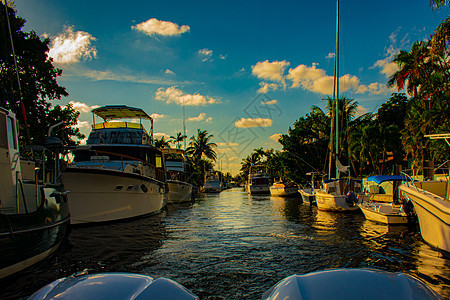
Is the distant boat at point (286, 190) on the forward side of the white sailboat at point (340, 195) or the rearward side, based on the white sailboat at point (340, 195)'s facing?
on the forward side

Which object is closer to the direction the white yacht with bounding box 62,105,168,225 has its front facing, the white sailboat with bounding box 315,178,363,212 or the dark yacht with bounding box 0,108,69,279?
the dark yacht

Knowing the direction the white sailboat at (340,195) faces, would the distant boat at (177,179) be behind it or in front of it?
in front

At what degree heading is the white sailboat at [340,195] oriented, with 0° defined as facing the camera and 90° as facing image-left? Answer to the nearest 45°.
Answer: approximately 135°

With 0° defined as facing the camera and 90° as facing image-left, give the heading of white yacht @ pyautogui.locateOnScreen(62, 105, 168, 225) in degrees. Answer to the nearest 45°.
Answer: approximately 45°

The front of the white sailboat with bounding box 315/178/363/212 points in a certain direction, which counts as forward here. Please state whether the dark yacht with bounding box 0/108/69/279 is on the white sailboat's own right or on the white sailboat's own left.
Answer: on the white sailboat's own left

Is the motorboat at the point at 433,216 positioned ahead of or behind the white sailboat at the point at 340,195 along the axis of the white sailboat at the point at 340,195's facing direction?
behind

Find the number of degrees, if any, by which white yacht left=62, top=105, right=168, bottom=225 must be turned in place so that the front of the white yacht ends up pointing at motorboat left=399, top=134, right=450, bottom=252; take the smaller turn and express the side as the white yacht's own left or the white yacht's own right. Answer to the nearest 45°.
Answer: approximately 90° to the white yacht's own left

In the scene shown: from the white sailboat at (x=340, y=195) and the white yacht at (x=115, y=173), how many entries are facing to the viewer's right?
0

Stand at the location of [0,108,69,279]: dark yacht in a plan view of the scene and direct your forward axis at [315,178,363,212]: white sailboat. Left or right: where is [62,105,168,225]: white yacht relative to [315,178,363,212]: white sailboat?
left

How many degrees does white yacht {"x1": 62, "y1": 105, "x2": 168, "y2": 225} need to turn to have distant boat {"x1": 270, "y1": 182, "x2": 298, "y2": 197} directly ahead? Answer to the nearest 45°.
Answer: approximately 180°
